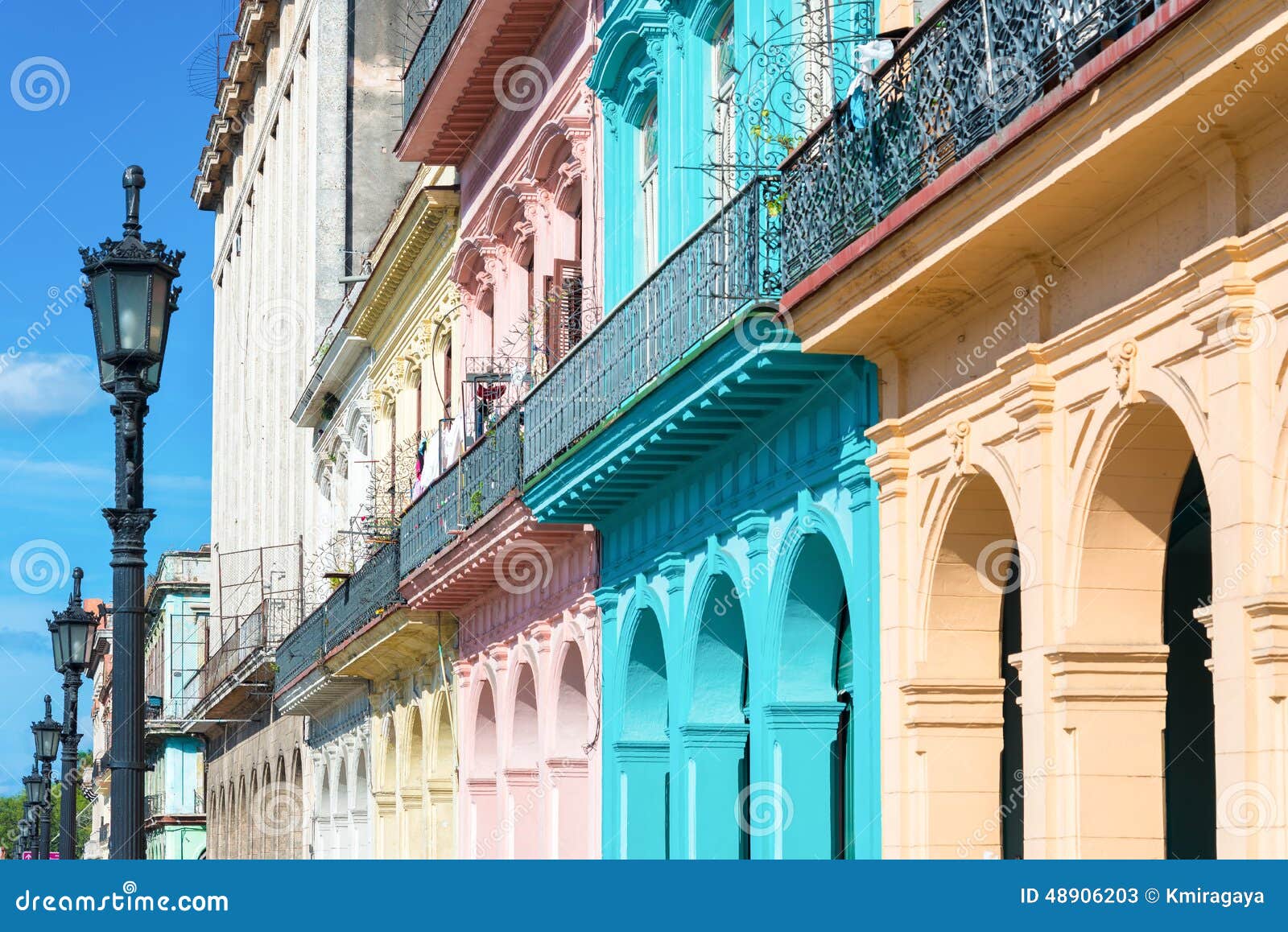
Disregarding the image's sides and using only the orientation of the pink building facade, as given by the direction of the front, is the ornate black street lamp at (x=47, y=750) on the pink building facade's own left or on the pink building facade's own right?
on the pink building facade's own right

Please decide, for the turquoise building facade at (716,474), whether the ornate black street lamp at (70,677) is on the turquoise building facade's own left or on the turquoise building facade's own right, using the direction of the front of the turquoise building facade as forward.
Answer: on the turquoise building facade's own right

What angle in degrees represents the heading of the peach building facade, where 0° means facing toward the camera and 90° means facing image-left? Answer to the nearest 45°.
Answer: approximately 45°

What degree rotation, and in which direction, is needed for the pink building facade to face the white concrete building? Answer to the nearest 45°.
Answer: approximately 135° to its right

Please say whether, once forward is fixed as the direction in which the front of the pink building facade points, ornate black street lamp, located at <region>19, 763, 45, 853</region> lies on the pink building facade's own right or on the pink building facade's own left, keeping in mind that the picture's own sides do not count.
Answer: on the pink building facade's own right

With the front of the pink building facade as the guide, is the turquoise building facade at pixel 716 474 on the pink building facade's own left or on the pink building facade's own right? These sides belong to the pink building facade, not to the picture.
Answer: on the pink building facade's own left

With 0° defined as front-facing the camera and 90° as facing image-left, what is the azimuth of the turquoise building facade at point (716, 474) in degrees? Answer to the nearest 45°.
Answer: approximately 45°
